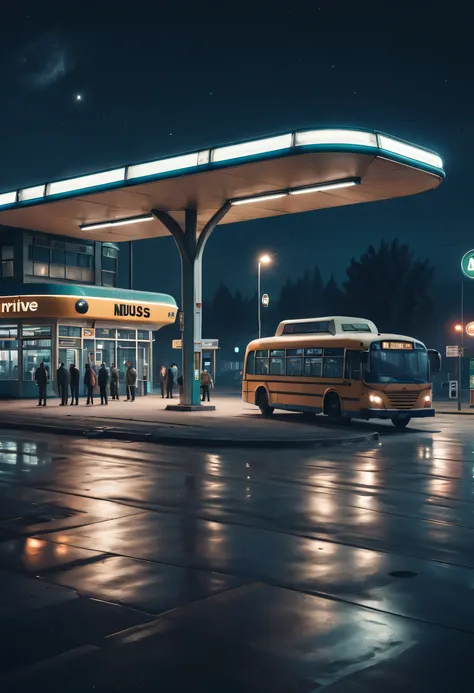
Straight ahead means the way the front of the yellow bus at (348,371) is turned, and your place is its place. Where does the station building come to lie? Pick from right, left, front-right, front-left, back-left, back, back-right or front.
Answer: back

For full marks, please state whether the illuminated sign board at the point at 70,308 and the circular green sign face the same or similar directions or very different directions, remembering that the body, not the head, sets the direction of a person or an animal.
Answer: same or similar directions

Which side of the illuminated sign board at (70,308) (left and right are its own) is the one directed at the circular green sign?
left

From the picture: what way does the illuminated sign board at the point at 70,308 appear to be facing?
toward the camera

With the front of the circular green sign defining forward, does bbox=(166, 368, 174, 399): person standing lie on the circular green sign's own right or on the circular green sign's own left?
on the circular green sign's own right

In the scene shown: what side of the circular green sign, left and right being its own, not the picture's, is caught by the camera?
front

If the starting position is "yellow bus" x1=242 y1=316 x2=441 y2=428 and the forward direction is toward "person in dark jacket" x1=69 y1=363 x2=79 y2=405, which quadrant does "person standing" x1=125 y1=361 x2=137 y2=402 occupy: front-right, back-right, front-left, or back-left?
front-right

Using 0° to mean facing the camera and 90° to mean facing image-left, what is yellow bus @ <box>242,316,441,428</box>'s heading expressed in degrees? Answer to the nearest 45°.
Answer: approximately 315°

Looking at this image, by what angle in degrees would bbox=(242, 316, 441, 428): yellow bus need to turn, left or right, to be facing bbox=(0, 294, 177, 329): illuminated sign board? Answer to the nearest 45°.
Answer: approximately 180°

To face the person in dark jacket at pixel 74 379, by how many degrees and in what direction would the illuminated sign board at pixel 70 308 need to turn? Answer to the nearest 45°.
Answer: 0° — it already faces them

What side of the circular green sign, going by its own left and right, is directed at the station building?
right

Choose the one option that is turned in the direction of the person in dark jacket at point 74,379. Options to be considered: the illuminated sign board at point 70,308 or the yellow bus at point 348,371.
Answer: the illuminated sign board
